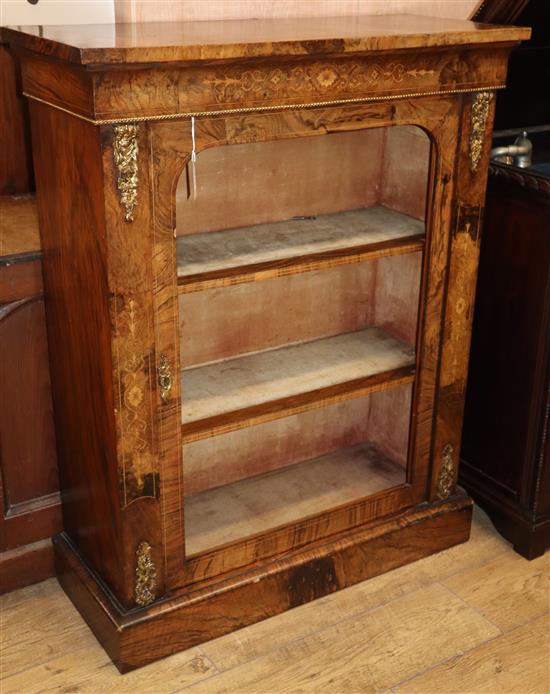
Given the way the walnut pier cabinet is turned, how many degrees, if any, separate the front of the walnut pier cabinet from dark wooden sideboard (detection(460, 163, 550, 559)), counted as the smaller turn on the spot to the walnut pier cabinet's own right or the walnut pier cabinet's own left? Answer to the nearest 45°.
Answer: approximately 45° to the walnut pier cabinet's own left

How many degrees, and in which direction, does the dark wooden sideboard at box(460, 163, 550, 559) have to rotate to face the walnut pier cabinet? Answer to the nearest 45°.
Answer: approximately 90° to its right

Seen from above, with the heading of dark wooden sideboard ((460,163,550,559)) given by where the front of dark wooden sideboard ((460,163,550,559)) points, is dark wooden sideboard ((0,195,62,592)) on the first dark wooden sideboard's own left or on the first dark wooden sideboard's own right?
on the first dark wooden sideboard's own right

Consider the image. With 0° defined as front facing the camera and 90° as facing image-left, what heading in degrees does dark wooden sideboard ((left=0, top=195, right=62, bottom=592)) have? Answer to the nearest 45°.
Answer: approximately 315°

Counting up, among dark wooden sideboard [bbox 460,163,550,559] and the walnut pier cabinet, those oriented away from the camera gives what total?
0

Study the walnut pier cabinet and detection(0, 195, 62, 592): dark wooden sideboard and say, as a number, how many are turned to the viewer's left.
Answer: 0

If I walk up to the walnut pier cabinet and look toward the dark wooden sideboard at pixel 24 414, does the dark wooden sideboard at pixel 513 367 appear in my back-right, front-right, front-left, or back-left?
back-right

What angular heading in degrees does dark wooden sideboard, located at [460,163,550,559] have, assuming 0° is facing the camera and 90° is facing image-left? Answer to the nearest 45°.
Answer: approximately 315°

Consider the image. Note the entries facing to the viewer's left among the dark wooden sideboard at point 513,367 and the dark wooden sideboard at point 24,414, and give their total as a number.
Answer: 0

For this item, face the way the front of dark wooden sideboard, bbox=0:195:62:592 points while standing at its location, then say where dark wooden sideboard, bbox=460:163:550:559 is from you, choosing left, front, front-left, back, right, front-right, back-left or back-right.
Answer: front-left
